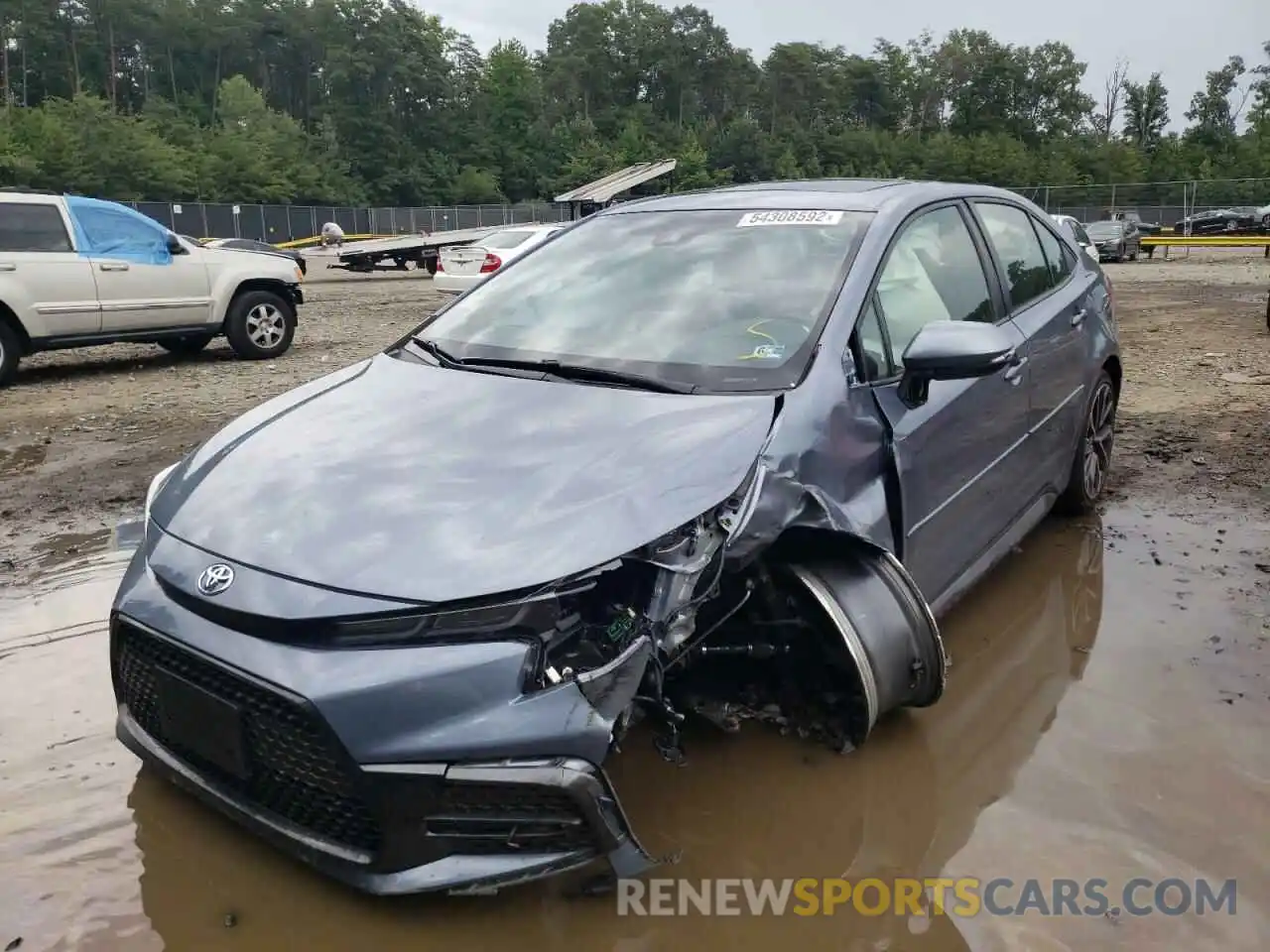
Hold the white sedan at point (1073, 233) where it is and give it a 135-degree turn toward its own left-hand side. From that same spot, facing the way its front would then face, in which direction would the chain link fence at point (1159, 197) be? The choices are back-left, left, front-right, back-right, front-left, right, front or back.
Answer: front

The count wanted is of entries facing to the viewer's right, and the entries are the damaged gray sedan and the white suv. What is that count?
1

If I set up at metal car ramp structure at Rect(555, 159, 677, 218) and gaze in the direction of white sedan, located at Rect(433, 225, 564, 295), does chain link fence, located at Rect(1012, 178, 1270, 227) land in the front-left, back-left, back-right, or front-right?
back-left

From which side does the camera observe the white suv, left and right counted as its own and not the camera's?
right

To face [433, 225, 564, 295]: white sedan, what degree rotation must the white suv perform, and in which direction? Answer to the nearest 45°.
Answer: approximately 45° to its left

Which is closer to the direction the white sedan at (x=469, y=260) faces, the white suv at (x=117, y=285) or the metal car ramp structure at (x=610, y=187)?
the metal car ramp structure

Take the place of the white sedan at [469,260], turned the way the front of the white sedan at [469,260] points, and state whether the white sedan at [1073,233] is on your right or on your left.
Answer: on your right

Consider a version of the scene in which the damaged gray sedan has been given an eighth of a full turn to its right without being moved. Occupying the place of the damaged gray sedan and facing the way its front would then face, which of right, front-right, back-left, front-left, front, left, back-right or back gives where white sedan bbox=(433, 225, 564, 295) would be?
right

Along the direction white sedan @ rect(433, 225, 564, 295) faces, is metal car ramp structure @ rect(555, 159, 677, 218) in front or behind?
in front

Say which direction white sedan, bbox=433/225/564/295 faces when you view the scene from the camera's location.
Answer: facing away from the viewer and to the right of the viewer

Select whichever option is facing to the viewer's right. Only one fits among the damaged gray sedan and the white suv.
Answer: the white suv

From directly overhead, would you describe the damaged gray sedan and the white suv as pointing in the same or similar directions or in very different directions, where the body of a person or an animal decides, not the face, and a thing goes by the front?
very different directions

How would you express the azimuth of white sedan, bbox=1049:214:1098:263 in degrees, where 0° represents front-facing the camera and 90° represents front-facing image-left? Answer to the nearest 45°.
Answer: approximately 315°

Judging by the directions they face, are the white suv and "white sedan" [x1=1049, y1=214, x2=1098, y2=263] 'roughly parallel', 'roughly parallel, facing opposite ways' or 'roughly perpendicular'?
roughly perpendicular
